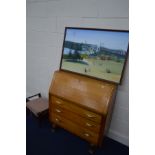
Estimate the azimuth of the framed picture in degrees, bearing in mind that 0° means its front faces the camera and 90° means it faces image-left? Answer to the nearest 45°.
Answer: approximately 45°
